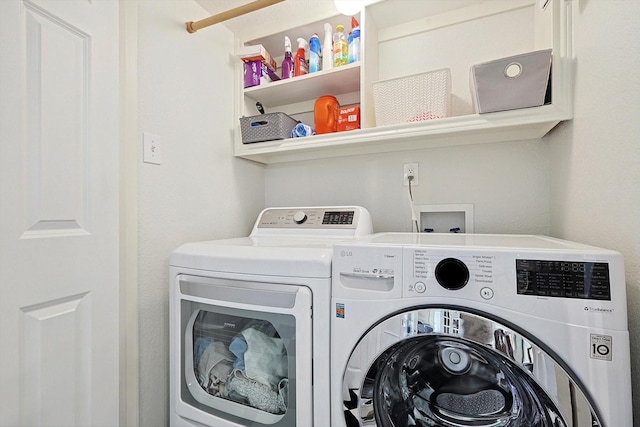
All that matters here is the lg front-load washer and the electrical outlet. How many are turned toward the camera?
2

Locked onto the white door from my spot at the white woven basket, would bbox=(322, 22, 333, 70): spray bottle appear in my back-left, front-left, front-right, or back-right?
front-right

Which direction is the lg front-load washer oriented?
toward the camera

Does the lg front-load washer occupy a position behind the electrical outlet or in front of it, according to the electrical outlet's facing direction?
in front

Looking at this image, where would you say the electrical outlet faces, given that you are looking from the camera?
facing the viewer

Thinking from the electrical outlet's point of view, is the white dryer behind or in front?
in front

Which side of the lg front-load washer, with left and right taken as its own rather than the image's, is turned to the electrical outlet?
back

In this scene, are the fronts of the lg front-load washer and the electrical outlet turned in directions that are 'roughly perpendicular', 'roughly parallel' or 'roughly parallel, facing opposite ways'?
roughly parallel
